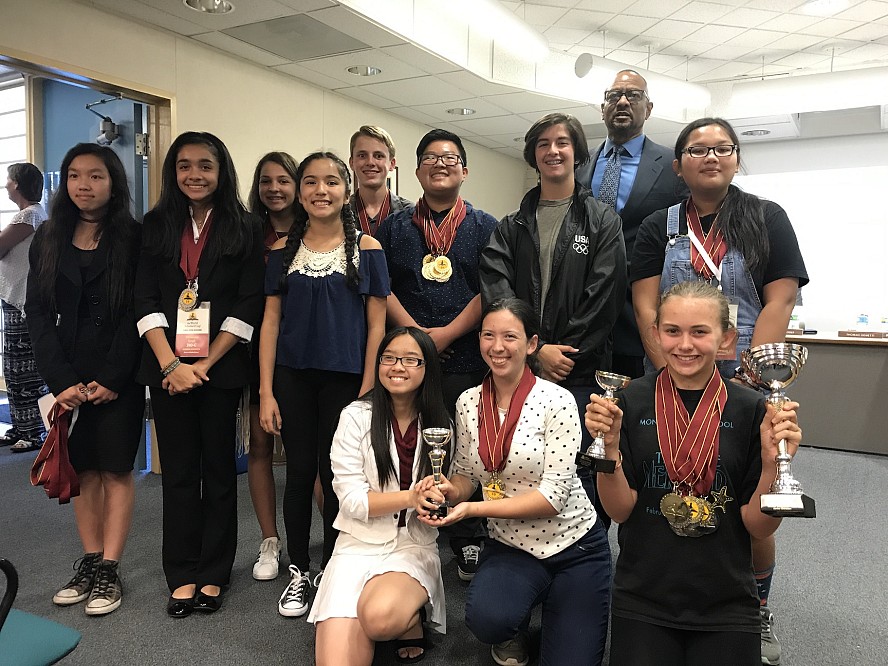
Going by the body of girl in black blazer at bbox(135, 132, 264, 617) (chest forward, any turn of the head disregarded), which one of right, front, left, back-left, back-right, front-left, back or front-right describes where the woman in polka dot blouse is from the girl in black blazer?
front-left

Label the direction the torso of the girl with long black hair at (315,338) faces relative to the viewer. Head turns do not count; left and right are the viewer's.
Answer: facing the viewer

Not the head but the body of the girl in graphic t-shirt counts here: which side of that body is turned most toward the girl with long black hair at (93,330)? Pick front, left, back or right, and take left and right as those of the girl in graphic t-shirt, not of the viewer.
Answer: right

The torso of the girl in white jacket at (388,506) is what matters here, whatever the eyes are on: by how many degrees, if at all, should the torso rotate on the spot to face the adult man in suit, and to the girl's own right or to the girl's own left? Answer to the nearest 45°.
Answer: approximately 90° to the girl's own left

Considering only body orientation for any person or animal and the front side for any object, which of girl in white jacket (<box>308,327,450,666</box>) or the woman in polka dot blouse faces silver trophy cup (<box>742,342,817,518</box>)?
the girl in white jacket

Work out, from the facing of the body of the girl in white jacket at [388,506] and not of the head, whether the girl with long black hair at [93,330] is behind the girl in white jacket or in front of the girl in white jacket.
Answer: behind

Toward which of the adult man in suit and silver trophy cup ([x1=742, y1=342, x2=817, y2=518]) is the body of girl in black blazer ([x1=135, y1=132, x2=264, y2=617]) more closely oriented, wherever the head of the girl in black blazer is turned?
the silver trophy cup

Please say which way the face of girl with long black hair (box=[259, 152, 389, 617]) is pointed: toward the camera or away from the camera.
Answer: toward the camera

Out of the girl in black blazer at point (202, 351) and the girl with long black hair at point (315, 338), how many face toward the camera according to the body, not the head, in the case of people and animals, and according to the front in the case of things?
2

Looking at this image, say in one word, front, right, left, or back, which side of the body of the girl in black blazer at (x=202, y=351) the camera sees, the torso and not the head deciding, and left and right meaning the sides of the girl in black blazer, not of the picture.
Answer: front

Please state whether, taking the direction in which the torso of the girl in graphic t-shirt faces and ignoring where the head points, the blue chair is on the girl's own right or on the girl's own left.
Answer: on the girl's own right

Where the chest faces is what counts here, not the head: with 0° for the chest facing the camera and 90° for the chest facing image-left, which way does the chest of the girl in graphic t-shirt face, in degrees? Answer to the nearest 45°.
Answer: approximately 0°

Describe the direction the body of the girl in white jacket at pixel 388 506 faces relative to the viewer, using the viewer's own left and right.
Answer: facing the viewer and to the right of the viewer

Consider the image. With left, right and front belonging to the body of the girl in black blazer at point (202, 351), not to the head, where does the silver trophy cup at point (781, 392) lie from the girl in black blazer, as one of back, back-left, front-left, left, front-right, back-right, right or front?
front-left
